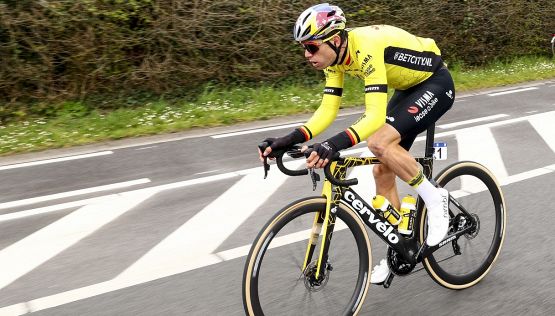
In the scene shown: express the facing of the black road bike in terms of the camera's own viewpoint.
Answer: facing the viewer and to the left of the viewer
